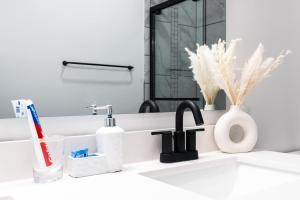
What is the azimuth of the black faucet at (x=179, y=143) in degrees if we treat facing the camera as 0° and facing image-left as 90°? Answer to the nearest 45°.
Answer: approximately 315°

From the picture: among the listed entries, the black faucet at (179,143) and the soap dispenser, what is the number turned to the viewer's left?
1

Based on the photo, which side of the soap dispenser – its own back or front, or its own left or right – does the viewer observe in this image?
left

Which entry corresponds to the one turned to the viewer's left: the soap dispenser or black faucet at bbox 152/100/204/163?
the soap dispenser
